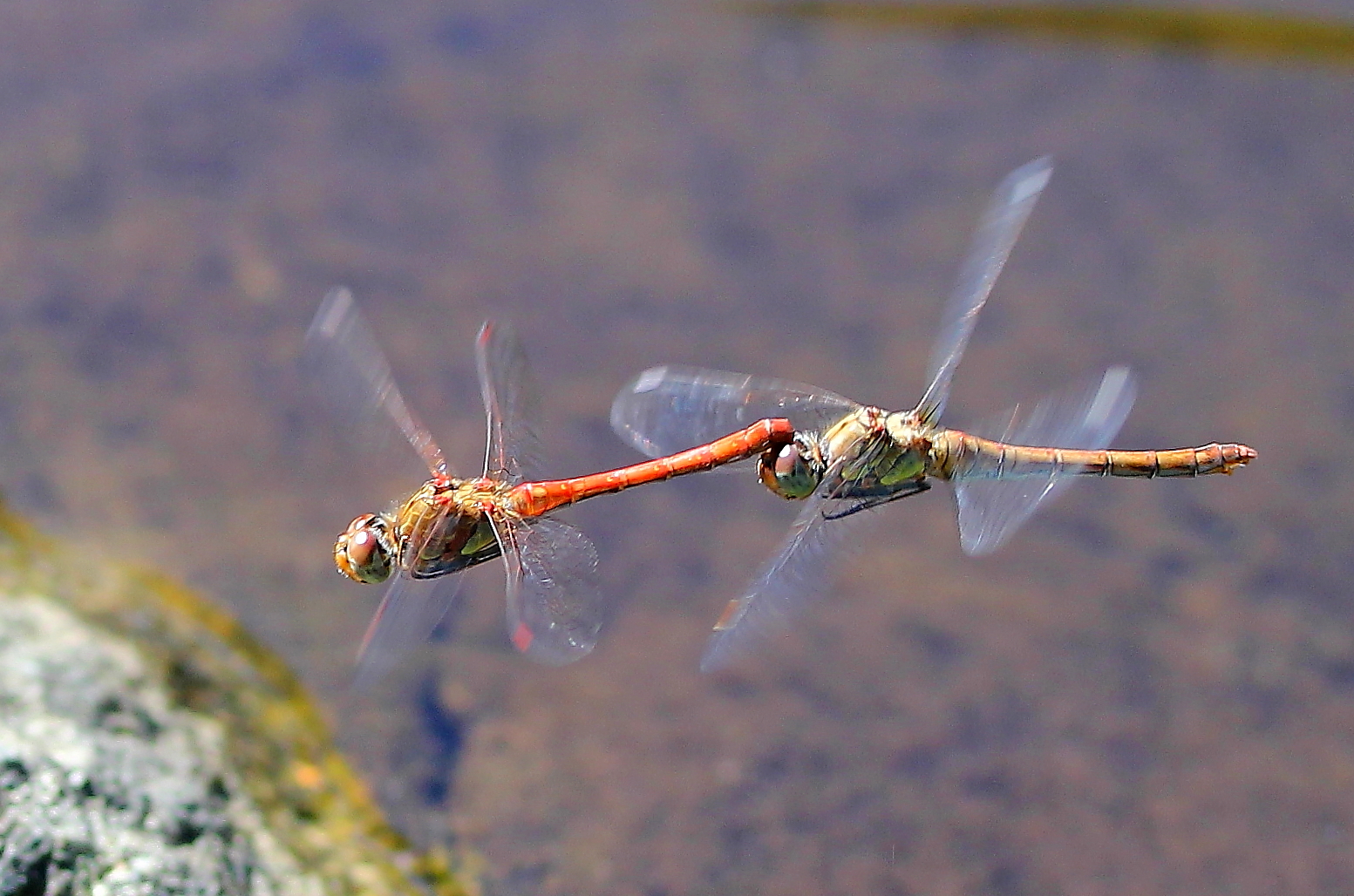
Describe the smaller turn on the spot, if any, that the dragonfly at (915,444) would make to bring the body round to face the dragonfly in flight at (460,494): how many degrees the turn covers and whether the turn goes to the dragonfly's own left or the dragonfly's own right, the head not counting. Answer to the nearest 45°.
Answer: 0° — it already faces it

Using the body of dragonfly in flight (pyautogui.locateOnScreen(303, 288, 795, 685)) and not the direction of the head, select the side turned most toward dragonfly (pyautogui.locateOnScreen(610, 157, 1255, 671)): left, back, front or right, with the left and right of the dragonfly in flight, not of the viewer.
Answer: back

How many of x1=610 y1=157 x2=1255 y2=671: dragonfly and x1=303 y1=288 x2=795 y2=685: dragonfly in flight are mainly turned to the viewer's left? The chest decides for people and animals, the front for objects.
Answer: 2

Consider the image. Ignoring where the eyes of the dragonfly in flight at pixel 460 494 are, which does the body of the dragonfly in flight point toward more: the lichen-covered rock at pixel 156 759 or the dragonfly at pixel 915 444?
the lichen-covered rock

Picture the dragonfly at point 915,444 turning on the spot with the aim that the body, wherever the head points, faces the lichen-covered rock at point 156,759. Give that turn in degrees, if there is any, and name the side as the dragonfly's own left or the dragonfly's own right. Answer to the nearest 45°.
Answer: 0° — it already faces it

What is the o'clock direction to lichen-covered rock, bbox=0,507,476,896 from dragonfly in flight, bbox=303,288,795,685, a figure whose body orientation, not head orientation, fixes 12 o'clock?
The lichen-covered rock is roughly at 12 o'clock from the dragonfly in flight.

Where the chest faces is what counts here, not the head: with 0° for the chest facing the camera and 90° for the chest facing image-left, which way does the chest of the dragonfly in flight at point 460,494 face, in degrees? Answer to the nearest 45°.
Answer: approximately 90°

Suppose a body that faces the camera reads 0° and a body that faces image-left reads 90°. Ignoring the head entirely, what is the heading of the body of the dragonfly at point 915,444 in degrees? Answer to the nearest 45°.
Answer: approximately 90°
